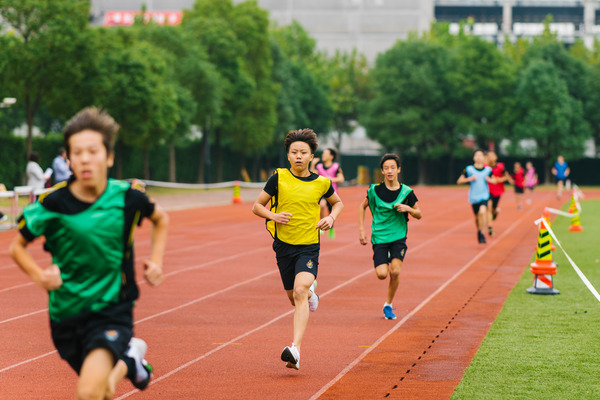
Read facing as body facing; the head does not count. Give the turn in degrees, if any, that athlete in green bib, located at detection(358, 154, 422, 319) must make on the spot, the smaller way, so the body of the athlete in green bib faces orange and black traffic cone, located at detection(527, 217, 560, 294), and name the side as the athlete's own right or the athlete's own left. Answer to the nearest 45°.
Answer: approximately 135° to the athlete's own left

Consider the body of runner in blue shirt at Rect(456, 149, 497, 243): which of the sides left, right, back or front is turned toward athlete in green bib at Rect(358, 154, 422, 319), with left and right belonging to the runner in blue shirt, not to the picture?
front

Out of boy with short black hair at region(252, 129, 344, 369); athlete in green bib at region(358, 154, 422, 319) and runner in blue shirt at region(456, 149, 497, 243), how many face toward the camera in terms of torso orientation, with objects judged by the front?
3

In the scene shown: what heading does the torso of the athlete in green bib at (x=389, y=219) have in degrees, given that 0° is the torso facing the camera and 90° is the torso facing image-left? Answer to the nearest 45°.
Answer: approximately 0°

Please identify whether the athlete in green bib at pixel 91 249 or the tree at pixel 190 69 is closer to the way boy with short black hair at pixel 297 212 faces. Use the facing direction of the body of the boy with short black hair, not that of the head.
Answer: the athlete in green bib

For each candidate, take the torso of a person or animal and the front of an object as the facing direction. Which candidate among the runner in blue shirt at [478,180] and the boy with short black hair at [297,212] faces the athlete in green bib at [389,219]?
the runner in blue shirt

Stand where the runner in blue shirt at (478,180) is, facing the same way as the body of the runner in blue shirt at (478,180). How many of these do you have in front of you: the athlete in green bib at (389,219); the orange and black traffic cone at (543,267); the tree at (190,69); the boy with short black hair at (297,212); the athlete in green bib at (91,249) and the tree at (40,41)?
4

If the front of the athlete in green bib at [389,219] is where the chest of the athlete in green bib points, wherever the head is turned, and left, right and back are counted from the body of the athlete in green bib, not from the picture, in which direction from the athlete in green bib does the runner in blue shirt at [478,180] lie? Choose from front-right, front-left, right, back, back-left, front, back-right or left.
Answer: back

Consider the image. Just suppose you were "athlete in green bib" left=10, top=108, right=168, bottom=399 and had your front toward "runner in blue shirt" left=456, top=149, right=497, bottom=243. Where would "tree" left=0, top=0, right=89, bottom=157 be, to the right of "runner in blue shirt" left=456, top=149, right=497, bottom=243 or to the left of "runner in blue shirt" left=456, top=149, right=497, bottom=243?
left

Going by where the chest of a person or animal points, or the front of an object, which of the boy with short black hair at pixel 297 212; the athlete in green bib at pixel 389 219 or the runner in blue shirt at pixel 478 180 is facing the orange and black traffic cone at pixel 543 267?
the runner in blue shirt

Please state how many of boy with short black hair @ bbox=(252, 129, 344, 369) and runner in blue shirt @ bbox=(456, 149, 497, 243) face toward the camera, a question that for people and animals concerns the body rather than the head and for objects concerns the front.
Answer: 2

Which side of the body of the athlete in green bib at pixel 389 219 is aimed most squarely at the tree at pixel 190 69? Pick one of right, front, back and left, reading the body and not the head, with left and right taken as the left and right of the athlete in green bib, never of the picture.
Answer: back

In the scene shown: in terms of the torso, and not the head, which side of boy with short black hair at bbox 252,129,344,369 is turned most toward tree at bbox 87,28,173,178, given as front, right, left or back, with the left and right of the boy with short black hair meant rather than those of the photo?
back
